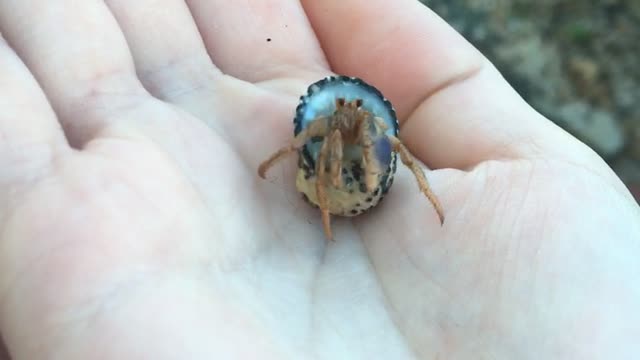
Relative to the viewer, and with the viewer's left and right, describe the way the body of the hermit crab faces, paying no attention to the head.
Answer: facing the viewer
